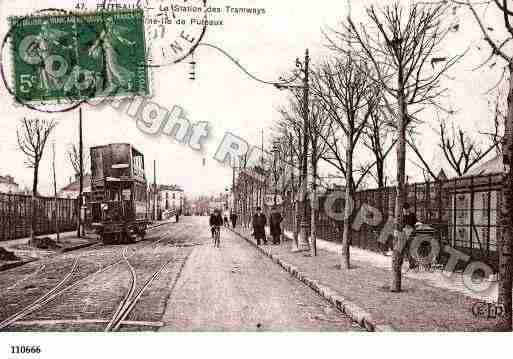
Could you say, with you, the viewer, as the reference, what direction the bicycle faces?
facing the viewer

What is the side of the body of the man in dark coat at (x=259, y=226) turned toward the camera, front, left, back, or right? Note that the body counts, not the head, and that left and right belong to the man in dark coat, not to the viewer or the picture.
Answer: front

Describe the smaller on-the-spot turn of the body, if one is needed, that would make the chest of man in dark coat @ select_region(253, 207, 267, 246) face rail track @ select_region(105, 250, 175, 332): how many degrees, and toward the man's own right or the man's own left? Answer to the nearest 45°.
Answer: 0° — they already face it

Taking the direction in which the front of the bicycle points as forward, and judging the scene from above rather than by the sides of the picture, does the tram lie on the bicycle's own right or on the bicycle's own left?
on the bicycle's own right

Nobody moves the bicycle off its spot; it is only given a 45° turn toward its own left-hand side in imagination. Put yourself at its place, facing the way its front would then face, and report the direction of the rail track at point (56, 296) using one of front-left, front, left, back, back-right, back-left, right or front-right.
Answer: front-right

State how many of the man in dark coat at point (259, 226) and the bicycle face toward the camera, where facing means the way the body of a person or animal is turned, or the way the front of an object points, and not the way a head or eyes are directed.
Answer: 2

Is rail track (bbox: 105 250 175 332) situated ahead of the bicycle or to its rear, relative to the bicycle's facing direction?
ahead

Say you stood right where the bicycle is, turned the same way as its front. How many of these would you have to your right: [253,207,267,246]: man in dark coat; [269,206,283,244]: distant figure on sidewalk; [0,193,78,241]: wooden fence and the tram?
2

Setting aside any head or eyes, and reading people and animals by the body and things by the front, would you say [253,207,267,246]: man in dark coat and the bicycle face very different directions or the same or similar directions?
same or similar directions

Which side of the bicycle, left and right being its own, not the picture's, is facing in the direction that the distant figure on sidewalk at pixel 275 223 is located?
left
